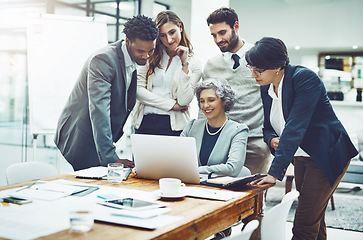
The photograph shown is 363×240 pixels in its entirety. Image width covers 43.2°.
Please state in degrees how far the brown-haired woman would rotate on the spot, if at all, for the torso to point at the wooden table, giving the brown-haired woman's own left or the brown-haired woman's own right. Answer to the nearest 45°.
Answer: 0° — they already face it

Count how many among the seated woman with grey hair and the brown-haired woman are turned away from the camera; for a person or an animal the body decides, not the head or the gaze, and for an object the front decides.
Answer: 0

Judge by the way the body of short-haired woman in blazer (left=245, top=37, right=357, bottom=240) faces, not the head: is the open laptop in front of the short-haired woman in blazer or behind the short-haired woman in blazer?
in front

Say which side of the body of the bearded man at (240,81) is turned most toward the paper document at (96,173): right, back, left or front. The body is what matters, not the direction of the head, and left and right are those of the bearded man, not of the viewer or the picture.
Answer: front

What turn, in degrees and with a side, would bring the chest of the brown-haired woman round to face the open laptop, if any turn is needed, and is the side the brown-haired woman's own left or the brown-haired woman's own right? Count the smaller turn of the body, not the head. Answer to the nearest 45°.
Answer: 0° — they already face it

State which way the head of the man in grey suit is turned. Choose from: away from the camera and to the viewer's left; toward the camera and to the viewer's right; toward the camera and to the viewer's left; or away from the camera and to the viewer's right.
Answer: toward the camera and to the viewer's right

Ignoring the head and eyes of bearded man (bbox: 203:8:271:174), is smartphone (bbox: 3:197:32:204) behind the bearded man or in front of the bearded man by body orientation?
in front

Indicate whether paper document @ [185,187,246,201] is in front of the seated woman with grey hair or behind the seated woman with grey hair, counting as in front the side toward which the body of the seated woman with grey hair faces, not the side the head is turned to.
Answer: in front

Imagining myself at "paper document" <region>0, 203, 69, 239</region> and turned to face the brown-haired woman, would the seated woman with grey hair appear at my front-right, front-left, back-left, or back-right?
front-right

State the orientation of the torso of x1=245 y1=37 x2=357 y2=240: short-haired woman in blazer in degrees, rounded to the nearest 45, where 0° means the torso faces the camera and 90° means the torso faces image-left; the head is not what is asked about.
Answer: approximately 45°

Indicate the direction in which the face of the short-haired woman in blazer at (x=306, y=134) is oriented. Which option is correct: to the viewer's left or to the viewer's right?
to the viewer's left

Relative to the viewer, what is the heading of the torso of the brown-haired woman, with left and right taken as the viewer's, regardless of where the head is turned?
facing the viewer

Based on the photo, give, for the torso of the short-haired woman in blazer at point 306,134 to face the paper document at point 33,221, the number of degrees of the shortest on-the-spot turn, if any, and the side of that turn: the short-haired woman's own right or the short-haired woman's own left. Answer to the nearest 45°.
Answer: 0° — they already face it

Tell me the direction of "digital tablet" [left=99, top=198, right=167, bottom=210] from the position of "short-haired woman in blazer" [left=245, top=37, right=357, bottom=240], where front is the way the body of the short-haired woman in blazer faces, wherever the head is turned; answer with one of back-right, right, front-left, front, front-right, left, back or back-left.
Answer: front

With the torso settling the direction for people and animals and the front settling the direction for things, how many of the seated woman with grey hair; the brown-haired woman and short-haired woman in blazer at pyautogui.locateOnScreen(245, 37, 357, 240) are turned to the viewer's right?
0

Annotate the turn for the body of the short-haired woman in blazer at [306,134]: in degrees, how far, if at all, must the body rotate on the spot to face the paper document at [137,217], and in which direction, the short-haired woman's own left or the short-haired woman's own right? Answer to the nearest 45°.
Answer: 0° — they already face it
